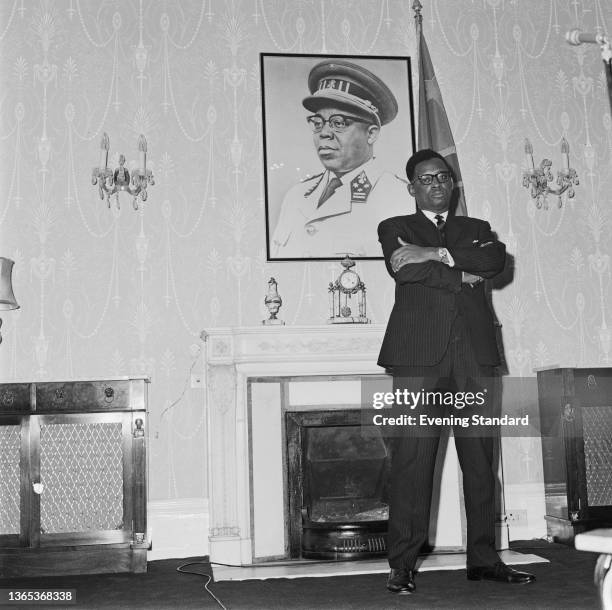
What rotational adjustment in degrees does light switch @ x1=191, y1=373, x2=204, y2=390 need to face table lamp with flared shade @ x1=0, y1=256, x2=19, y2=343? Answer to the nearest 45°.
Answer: approximately 90° to its right

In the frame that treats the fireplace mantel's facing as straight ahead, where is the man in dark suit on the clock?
The man in dark suit is roughly at 11 o'clock from the fireplace mantel.

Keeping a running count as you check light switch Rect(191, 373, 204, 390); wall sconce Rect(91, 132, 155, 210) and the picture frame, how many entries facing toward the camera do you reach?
3

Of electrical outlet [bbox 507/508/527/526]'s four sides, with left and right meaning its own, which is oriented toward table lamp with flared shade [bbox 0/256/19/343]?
right

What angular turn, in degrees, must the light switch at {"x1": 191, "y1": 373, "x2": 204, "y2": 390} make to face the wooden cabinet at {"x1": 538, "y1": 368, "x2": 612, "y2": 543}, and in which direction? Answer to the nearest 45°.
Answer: approximately 90° to its left
